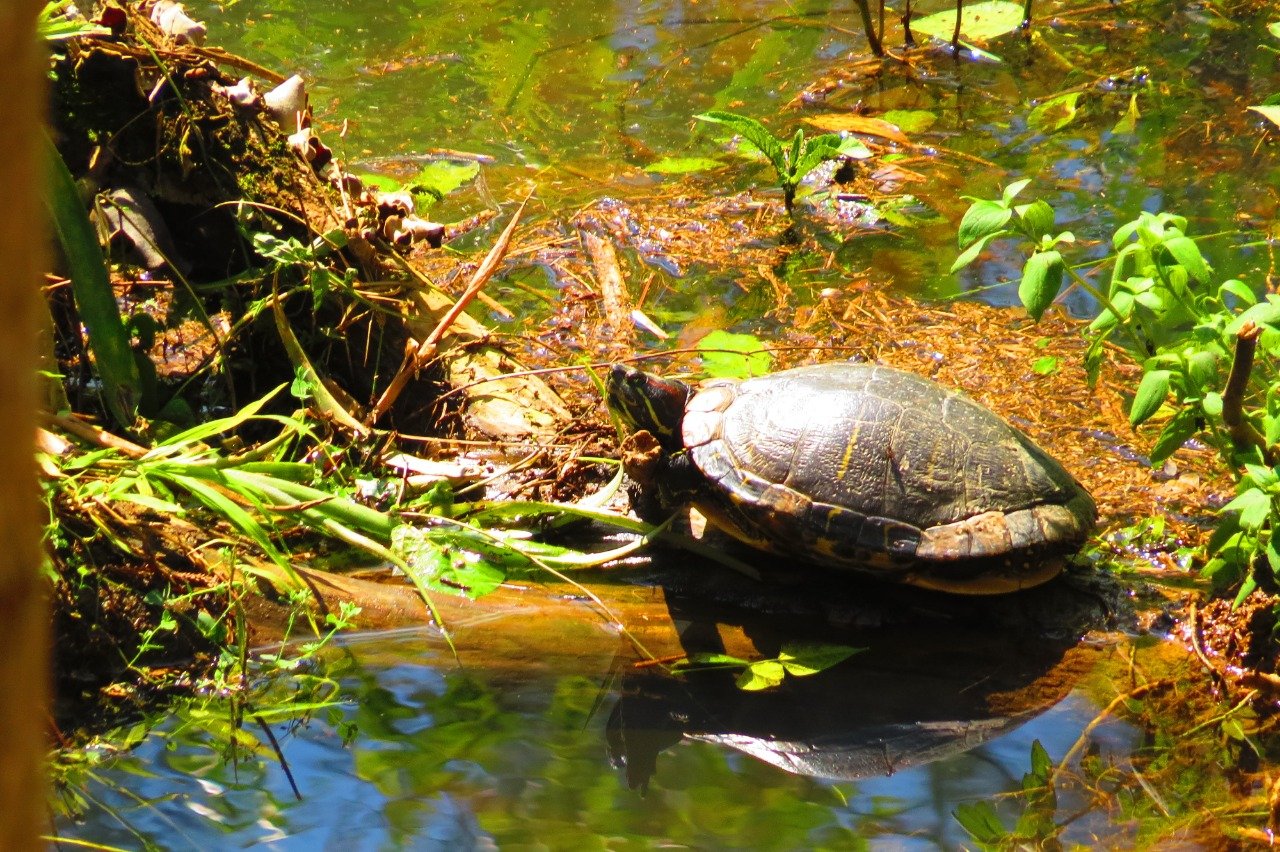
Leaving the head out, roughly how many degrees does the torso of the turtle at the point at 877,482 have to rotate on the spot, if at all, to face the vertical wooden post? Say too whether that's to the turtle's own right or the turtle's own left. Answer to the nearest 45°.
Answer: approximately 90° to the turtle's own left

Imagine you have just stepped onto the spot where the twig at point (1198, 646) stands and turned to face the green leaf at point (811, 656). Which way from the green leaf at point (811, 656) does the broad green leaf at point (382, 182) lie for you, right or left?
right

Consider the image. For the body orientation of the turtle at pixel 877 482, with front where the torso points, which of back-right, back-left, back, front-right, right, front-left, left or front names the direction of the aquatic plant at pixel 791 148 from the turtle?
right

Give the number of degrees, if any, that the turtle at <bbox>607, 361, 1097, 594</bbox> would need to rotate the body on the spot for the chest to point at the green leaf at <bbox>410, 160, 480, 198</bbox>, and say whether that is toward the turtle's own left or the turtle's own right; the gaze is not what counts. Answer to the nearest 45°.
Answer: approximately 45° to the turtle's own right

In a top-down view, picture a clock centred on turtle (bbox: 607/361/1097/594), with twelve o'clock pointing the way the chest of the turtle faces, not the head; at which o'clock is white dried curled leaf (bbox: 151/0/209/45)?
The white dried curled leaf is roughly at 1 o'clock from the turtle.

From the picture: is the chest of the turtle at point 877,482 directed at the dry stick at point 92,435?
yes

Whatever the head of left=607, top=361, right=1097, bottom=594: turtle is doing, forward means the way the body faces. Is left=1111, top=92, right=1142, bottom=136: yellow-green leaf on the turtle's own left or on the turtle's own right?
on the turtle's own right

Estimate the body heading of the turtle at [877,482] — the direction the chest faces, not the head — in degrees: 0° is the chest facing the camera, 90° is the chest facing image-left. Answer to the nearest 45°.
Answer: approximately 90°

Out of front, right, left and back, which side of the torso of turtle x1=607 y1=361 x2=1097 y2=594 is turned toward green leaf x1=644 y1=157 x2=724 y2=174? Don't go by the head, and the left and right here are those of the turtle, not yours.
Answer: right
